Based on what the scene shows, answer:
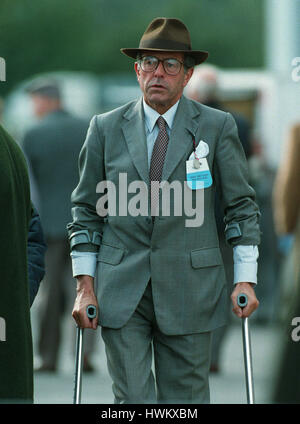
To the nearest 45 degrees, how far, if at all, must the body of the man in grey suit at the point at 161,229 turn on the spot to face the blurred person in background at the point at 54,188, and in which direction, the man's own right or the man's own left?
approximately 180°

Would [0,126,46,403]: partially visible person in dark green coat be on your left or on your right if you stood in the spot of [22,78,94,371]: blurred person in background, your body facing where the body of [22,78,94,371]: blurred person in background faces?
on your left

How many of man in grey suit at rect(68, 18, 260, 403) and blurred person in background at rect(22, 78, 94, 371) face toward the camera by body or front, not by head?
1

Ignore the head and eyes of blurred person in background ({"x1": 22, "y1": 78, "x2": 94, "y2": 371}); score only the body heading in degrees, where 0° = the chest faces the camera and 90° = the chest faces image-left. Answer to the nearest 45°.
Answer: approximately 135°

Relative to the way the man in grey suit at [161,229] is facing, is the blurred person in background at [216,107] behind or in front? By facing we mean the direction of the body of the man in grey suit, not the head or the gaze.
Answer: behind

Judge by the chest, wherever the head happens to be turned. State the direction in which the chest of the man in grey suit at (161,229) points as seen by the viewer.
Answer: toward the camera
